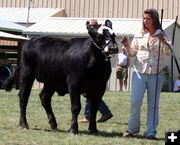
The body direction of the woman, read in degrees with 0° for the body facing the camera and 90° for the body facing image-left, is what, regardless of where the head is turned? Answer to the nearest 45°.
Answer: approximately 45°

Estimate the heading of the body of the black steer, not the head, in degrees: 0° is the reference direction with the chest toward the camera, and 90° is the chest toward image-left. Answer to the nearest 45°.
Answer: approximately 315°

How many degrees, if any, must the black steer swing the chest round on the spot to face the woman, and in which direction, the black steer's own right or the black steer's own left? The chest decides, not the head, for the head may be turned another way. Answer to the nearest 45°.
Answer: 0° — it already faces them

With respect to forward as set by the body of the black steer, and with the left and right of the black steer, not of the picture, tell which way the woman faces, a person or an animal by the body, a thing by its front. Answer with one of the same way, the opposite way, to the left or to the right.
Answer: to the right
